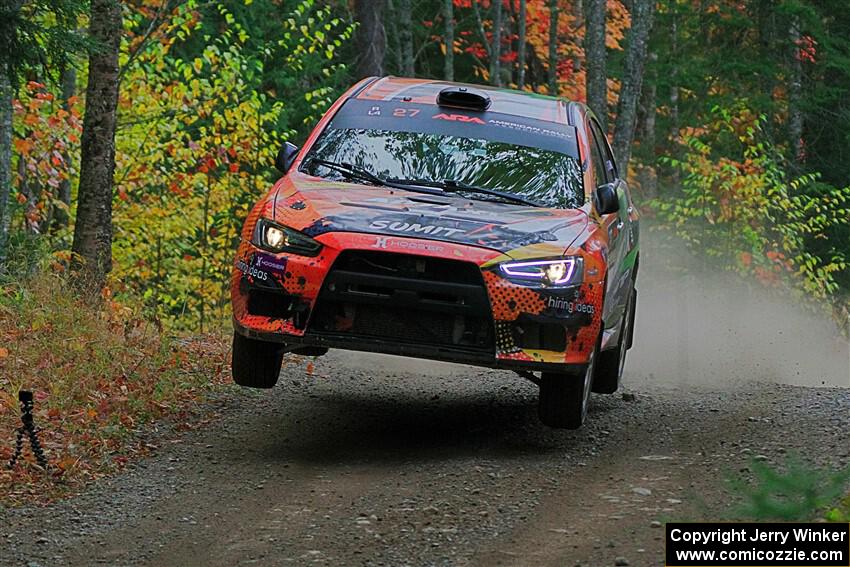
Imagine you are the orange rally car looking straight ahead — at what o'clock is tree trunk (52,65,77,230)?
The tree trunk is roughly at 5 o'clock from the orange rally car.

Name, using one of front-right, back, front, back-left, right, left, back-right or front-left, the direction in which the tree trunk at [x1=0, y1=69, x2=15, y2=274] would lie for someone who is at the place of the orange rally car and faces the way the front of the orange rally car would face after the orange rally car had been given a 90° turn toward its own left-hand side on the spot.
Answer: back-left

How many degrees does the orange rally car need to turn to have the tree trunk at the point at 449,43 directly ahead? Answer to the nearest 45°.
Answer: approximately 180°

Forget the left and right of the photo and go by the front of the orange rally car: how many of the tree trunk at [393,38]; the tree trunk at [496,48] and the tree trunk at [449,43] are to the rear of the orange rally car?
3

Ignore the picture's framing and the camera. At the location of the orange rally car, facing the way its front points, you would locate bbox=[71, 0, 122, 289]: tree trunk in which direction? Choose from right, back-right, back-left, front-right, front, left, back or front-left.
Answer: back-right

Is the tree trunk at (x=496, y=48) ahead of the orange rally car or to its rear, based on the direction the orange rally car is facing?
to the rear

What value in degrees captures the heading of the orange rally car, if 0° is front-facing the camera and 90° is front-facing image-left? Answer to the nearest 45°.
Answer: approximately 0°

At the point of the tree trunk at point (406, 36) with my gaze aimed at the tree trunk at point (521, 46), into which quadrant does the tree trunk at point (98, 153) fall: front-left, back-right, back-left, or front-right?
back-right

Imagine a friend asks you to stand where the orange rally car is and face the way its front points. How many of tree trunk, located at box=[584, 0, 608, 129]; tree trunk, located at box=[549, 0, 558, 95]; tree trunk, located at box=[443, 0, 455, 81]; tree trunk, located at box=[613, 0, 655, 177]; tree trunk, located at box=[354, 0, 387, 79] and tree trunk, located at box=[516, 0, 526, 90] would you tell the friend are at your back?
6

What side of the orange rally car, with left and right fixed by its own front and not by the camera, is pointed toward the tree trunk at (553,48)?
back

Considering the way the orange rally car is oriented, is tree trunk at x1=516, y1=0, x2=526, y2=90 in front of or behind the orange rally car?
behind

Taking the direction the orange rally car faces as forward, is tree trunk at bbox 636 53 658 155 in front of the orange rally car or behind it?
behind

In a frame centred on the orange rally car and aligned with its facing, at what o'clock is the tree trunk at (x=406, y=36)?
The tree trunk is roughly at 6 o'clock from the orange rally car.

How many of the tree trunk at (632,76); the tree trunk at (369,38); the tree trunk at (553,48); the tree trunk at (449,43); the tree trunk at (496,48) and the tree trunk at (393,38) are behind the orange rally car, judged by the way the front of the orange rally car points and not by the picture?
6
